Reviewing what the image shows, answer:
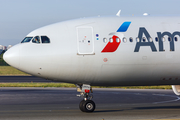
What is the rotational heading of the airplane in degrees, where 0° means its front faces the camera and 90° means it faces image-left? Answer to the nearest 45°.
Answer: approximately 90°
